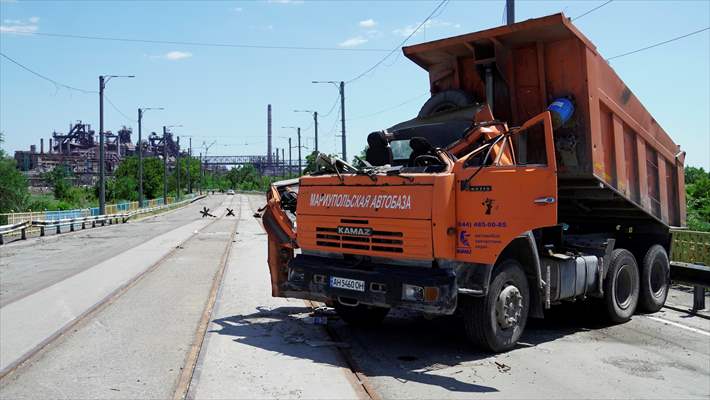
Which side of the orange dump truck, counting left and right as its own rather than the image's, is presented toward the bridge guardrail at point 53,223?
right

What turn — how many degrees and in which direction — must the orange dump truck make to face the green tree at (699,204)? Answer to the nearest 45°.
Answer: approximately 180°

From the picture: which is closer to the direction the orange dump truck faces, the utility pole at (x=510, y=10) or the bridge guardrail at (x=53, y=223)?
the bridge guardrail

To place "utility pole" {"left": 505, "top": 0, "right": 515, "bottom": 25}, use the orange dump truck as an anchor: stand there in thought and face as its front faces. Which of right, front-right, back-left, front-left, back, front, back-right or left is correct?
back-right

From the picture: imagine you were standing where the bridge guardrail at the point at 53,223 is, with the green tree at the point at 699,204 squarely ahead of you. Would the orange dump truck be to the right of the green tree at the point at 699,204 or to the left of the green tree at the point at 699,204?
right

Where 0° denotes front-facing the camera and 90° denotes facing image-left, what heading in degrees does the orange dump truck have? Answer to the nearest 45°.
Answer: approximately 45°
